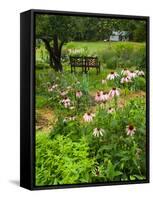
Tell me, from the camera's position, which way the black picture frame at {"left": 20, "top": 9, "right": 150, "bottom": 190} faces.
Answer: facing the viewer and to the right of the viewer
